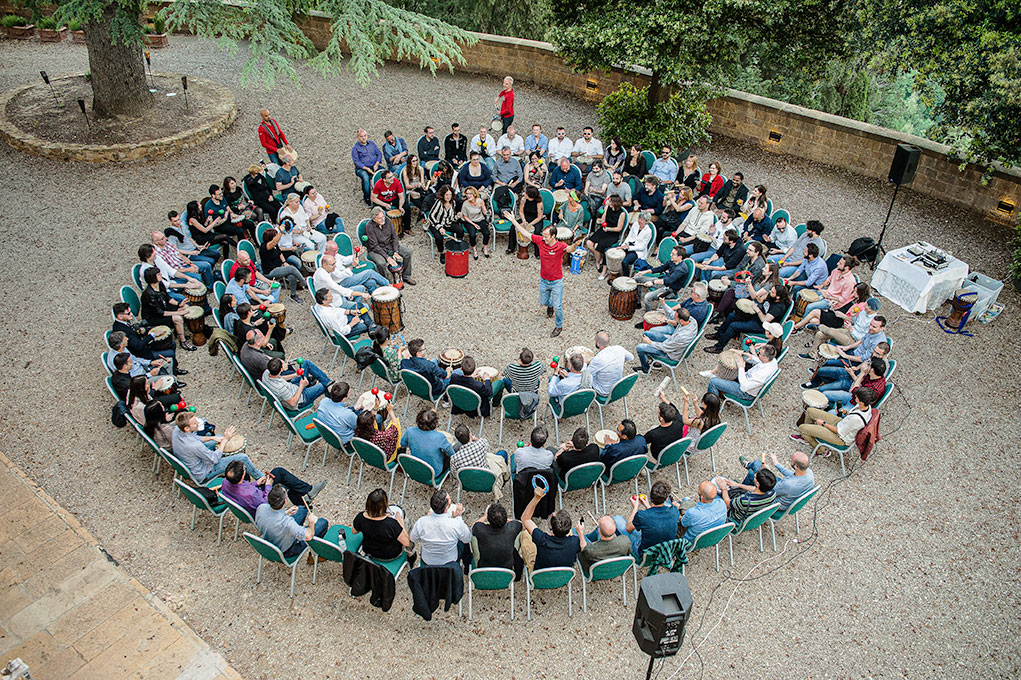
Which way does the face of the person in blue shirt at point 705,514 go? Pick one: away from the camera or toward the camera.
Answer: away from the camera

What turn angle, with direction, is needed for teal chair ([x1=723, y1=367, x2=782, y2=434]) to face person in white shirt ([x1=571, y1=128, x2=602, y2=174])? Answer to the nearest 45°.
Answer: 0° — it already faces them

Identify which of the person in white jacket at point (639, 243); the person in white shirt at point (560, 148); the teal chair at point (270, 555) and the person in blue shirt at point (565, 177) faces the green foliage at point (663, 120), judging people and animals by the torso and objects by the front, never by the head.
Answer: the teal chair

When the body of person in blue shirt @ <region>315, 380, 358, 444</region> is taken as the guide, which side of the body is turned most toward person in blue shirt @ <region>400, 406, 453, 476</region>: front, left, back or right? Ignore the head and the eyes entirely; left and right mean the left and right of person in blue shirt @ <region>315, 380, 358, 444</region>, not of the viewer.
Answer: right

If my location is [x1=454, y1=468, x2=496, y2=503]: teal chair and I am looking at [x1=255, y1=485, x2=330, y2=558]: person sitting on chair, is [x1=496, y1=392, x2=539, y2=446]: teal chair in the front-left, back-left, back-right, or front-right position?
back-right

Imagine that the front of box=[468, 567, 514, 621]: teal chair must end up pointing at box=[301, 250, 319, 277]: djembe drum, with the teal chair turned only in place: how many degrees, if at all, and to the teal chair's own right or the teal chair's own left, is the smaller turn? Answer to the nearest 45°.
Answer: approximately 45° to the teal chair's own left

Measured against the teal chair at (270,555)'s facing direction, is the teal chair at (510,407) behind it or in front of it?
in front

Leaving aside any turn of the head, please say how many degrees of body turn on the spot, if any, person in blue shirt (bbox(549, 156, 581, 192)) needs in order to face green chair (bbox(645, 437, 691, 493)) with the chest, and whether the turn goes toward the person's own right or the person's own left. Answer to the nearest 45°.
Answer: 0° — they already face it

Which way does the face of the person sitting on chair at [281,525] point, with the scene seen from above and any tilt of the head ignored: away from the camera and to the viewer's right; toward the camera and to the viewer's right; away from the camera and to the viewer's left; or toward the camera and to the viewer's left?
away from the camera and to the viewer's right

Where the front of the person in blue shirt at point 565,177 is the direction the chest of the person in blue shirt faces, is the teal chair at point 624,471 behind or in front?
in front

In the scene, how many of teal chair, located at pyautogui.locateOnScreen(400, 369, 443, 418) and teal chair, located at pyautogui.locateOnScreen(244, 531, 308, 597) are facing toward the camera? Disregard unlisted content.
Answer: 0

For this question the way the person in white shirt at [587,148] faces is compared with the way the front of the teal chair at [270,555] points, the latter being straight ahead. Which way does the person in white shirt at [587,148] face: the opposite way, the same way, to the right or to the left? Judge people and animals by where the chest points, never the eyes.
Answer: the opposite way

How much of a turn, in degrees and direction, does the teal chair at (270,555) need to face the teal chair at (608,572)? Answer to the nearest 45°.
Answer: approximately 45° to its right

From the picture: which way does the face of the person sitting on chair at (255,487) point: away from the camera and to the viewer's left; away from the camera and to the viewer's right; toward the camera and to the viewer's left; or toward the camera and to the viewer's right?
away from the camera and to the viewer's right

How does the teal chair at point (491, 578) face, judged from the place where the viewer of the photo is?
facing away from the viewer

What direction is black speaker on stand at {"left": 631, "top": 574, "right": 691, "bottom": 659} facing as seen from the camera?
away from the camera

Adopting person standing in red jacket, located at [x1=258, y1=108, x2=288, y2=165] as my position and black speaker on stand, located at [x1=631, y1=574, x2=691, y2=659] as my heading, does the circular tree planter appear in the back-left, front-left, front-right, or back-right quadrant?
back-right
